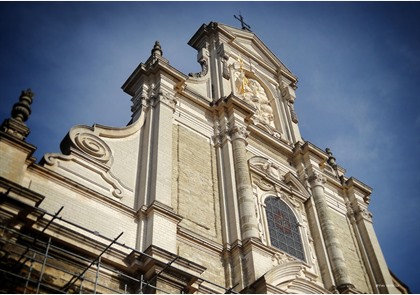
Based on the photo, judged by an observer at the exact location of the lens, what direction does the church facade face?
facing the viewer and to the right of the viewer
